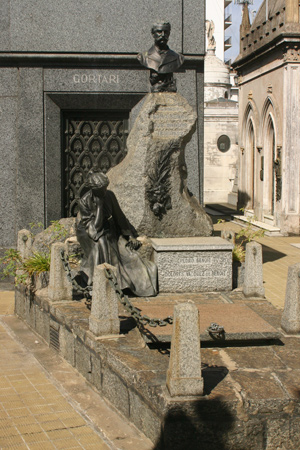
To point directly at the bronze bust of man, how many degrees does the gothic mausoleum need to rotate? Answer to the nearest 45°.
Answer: approximately 45° to its left

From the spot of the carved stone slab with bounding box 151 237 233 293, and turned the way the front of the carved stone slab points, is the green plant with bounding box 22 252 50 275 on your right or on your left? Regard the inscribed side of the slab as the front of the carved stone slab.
on your right

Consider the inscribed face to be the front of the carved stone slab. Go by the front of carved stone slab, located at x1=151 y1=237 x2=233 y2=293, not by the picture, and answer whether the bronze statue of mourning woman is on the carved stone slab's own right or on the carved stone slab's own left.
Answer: on the carved stone slab's own right

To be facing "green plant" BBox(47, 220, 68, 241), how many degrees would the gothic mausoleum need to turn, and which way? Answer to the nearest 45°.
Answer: approximately 45° to its left

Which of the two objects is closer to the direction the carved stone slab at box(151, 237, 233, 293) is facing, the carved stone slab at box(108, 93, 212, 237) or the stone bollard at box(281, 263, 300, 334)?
the stone bollard

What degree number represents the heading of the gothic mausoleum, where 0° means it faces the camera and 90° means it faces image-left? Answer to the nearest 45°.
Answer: approximately 45°

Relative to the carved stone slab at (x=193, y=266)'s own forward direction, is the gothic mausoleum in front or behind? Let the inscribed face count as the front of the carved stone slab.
behind

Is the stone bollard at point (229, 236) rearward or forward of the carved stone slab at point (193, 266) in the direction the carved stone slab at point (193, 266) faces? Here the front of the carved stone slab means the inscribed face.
rearward

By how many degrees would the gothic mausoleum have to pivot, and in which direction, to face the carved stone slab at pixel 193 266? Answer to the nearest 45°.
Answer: approximately 45° to its left

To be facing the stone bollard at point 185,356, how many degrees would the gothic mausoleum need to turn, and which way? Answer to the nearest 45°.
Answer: approximately 45° to its left

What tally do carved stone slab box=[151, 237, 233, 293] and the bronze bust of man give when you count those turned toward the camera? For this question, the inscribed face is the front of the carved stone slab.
2

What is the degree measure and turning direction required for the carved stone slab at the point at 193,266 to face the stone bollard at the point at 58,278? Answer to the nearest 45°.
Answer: approximately 45° to its right
